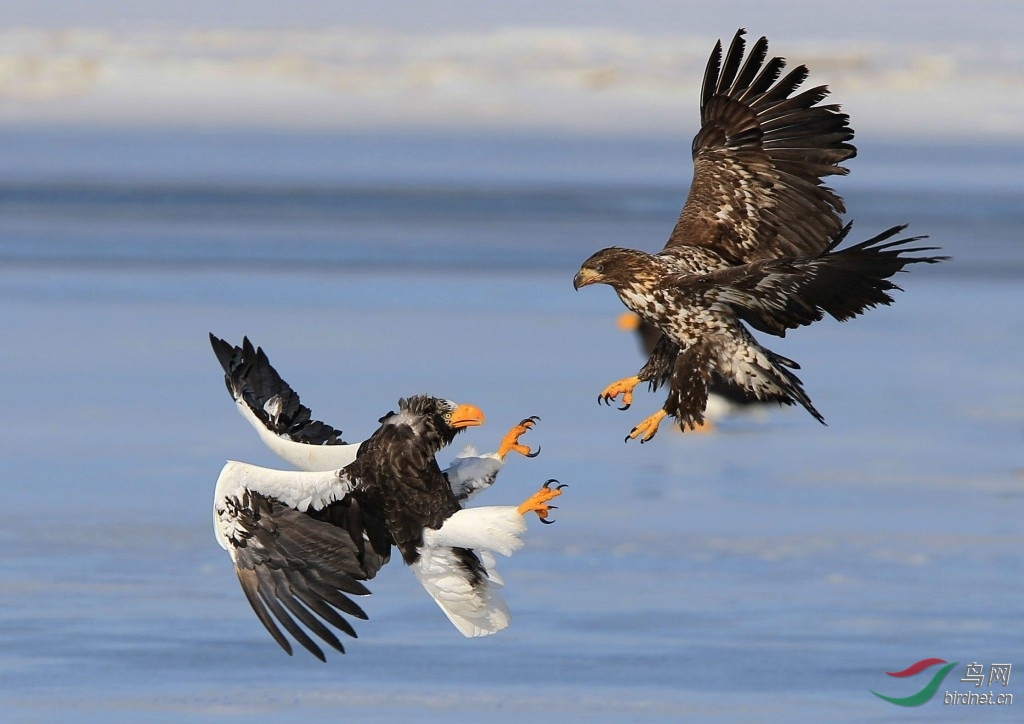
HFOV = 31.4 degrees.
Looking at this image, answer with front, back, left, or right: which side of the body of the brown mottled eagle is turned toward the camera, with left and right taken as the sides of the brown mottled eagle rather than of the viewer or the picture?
left

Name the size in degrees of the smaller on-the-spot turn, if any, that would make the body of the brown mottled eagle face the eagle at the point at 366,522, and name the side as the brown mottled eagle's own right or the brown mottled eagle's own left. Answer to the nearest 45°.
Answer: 0° — it already faces it
